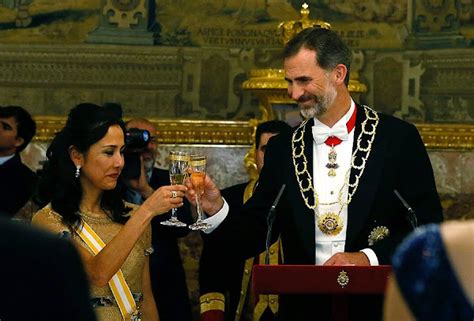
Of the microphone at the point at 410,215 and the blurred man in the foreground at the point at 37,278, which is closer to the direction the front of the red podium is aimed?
the blurred man in the foreground

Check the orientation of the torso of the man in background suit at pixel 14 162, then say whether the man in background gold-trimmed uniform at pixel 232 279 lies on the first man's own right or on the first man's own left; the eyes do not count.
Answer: on the first man's own left

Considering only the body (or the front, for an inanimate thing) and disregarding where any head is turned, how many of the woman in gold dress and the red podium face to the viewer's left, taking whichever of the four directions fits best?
0

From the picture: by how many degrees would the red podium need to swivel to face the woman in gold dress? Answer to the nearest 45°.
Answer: approximately 135° to its right

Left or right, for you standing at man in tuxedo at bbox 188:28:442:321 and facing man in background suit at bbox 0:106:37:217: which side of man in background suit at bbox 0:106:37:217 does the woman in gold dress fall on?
left

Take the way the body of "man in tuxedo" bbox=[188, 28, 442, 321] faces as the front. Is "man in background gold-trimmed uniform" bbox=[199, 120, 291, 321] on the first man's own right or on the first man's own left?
on the first man's own right

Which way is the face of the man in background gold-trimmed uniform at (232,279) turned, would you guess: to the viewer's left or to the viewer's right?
to the viewer's left

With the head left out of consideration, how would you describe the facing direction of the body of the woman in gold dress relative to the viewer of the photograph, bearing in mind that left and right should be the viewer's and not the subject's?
facing the viewer and to the right of the viewer

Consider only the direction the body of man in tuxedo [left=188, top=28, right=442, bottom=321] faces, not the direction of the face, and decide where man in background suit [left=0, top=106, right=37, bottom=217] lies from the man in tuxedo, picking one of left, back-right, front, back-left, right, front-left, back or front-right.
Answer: right

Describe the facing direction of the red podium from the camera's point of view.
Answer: facing the viewer
